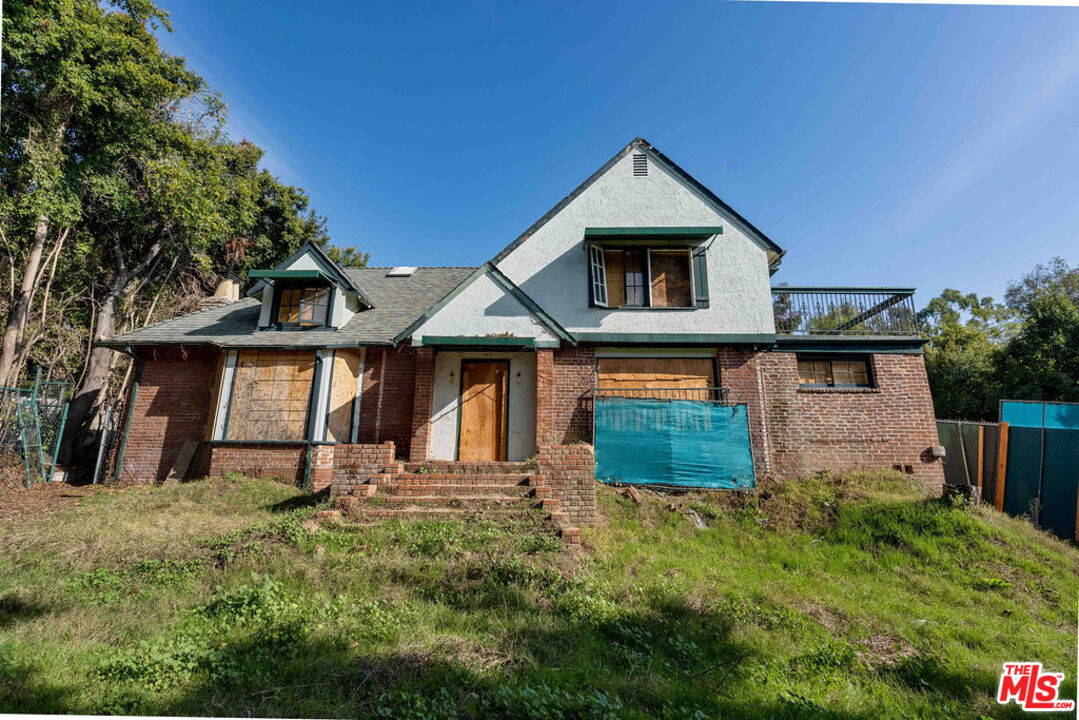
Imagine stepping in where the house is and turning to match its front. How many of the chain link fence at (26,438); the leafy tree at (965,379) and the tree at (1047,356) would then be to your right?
1

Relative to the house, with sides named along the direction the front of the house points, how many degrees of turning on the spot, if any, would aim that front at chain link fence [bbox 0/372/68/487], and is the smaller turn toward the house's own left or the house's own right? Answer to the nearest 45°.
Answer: approximately 90° to the house's own right

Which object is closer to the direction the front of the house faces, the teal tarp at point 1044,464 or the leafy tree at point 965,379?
the teal tarp

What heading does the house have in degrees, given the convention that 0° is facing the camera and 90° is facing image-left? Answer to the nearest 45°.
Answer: approximately 0°

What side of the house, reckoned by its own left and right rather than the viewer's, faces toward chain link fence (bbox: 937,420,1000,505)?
left

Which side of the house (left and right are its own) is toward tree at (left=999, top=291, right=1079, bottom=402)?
left

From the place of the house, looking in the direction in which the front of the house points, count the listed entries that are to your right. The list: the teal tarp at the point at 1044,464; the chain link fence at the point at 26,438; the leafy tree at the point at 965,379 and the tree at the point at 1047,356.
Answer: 1

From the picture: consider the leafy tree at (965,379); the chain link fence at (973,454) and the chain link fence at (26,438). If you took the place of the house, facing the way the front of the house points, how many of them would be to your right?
1

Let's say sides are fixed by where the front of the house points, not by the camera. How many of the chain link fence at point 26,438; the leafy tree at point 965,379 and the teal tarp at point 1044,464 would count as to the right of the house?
1

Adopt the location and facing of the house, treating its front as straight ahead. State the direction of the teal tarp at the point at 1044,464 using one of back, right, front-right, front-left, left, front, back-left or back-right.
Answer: left

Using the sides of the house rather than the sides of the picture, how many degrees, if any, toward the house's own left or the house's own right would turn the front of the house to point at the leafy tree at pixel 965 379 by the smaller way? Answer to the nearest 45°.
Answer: approximately 135° to the house's own left
